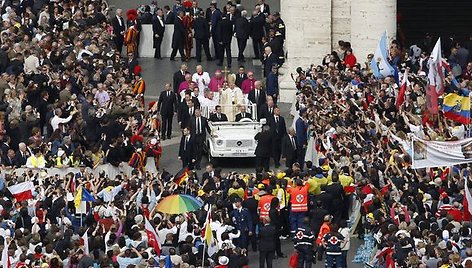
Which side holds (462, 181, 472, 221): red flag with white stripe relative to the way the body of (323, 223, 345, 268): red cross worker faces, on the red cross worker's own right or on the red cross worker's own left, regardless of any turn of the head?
on the red cross worker's own right

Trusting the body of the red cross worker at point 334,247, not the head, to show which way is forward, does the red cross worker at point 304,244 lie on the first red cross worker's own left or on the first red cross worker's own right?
on the first red cross worker's own left

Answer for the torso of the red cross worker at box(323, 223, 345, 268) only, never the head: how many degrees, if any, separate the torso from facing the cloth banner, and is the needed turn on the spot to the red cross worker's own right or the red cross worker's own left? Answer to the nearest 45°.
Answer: approximately 90° to the red cross worker's own right

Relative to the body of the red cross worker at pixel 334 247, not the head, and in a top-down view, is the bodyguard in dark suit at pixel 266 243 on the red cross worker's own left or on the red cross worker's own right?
on the red cross worker's own left

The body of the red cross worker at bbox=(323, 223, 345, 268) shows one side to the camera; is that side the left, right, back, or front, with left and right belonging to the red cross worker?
back

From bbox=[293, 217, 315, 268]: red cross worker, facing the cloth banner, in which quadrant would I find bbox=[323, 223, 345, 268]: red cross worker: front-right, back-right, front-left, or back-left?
front-right

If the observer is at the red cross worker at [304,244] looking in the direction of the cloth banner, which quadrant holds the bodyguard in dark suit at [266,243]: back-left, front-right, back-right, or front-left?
back-left
